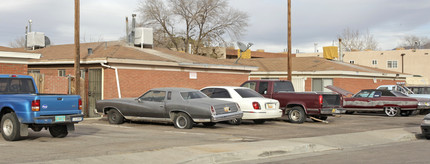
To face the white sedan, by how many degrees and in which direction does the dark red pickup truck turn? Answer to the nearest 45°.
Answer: approximately 90° to its left

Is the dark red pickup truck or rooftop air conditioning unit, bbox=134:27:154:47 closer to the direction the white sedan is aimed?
the rooftop air conditioning unit

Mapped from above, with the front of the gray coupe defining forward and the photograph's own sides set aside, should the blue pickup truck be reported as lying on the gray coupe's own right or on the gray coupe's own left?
on the gray coupe's own left

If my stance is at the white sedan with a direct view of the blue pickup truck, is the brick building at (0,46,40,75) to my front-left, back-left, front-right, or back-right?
front-right

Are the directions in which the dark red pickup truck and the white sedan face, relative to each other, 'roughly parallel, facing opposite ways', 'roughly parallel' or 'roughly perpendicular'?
roughly parallel

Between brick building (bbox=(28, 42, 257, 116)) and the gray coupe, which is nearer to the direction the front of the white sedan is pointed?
the brick building

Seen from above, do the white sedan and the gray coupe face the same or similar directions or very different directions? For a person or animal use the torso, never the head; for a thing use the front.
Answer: same or similar directions

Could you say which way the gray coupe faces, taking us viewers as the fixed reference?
facing away from the viewer and to the left of the viewer

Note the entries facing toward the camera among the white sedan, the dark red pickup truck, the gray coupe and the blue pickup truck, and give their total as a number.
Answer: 0

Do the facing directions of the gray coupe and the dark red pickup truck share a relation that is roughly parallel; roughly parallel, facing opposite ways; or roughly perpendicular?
roughly parallel

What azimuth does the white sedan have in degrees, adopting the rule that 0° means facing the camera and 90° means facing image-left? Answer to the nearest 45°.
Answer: approximately 135°

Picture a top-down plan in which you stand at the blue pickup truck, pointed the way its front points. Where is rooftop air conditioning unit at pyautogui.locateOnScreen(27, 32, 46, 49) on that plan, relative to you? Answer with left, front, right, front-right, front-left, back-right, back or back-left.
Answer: front-right

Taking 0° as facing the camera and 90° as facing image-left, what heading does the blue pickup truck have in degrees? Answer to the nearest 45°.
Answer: approximately 135°

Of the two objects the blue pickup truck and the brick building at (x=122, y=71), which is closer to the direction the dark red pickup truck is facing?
the brick building
